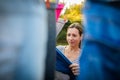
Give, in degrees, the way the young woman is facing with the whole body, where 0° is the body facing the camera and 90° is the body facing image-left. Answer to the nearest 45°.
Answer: approximately 0°
